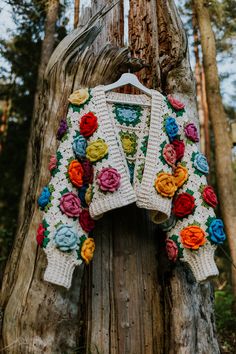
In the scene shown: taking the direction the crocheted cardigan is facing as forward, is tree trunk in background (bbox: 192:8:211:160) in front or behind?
behind

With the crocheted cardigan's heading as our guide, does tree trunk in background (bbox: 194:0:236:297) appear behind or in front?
behind

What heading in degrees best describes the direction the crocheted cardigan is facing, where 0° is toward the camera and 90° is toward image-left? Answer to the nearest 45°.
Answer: approximately 0°
